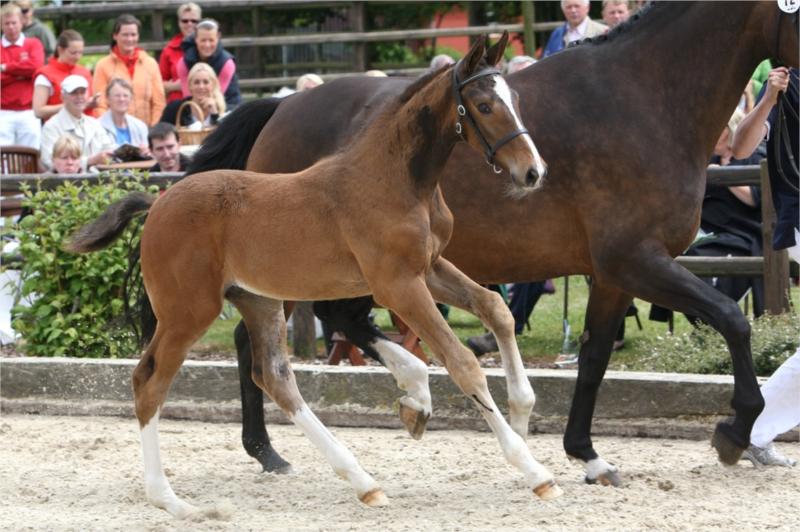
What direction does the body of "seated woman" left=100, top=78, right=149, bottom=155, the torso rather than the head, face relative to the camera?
toward the camera

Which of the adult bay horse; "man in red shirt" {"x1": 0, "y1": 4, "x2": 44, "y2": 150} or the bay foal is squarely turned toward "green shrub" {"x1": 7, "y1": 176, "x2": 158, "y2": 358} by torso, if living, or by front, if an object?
the man in red shirt

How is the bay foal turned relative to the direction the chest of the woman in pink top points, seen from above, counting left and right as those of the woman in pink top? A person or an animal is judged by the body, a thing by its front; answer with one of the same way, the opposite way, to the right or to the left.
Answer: to the left

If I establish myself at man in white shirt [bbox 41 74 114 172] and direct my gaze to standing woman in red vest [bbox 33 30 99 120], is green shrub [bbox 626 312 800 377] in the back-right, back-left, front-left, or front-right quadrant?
back-right

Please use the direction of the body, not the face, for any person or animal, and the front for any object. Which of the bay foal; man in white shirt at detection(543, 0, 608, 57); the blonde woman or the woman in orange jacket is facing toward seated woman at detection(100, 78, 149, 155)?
the woman in orange jacket

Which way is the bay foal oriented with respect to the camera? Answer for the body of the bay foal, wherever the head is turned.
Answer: to the viewer's right

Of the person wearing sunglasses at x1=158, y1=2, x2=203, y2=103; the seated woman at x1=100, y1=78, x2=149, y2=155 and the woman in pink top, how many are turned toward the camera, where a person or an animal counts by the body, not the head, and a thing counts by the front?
3

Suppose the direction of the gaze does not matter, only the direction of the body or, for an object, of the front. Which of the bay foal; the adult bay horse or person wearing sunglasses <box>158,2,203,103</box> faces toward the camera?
the person wearing sunglasses

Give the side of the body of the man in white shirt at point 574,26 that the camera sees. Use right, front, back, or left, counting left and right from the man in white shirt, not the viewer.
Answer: front

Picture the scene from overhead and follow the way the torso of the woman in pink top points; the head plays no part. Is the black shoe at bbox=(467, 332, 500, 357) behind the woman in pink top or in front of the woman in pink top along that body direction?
in front

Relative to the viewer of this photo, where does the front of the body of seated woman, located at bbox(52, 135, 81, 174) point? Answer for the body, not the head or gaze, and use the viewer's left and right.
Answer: facing the viewer

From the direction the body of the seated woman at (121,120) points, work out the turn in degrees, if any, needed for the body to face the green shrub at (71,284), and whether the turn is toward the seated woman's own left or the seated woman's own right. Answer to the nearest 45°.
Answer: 0° — they already face it

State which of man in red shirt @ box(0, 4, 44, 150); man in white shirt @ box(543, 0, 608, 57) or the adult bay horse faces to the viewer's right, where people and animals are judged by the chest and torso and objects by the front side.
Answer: the adult bay horse

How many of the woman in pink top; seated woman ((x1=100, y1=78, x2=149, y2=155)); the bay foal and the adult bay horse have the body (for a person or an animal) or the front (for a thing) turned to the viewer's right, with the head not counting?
2
